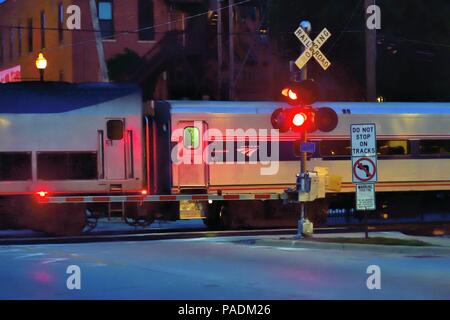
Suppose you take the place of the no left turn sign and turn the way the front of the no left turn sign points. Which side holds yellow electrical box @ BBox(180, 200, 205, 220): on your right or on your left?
on your right

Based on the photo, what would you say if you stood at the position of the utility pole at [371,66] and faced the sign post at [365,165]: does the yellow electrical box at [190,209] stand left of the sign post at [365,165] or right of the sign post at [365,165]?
right

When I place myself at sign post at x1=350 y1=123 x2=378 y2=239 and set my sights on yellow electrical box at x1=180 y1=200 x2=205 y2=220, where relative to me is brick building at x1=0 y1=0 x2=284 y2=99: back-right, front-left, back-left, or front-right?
front-right

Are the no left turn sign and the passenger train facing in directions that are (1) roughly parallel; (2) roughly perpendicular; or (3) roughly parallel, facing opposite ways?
roughly perpendicular

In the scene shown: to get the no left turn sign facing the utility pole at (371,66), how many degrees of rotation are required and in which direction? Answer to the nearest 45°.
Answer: approximately 180°

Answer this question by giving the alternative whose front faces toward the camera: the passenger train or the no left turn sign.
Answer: the no left turn sign

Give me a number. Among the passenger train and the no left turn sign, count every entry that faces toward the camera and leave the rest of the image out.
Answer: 1

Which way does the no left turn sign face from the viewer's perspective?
toward the camera

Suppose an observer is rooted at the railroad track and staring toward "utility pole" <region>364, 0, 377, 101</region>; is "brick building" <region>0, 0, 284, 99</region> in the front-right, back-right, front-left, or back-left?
front-left
